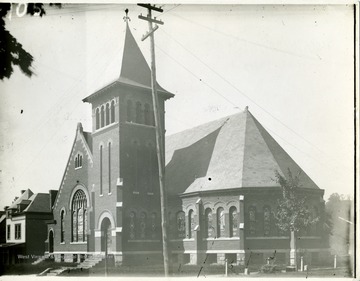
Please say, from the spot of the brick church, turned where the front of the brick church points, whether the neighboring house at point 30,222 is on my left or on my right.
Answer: on my right

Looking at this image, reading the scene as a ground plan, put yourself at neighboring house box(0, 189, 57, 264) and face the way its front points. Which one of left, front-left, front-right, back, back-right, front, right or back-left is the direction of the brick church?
left

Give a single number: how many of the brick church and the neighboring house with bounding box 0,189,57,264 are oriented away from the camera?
0

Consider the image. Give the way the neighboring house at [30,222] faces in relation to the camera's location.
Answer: facing the viewer and to the left of the viewer

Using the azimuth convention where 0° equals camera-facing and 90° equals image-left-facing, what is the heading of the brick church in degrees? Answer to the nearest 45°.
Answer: approximately 45°
